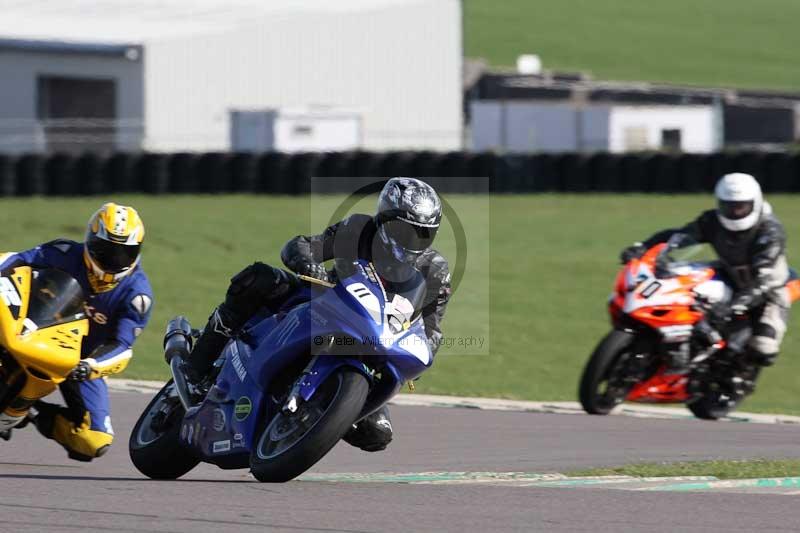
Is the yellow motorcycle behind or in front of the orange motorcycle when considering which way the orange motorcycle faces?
in front

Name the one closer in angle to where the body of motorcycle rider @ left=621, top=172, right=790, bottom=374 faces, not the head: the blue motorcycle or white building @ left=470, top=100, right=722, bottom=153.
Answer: the blue motorcycle

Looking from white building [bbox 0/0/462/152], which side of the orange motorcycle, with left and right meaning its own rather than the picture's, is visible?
right

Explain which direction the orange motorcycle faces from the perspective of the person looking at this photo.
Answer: facing the viewer and to the left of the viewer

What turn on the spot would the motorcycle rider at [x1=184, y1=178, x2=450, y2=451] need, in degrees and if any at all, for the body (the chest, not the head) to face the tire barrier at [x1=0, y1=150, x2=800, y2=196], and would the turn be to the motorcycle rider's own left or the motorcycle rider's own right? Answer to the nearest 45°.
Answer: approximately 135° to the motorcycle rider's own left

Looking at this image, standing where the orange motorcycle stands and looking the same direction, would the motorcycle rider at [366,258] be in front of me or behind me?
in front

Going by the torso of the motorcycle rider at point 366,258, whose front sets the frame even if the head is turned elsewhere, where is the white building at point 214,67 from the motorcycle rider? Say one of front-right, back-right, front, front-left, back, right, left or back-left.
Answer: back-left

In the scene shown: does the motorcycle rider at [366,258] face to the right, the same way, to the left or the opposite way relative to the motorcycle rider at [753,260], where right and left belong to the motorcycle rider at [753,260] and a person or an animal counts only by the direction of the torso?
to the left

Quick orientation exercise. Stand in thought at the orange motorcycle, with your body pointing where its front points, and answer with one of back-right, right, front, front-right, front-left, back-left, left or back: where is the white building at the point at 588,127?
back-right

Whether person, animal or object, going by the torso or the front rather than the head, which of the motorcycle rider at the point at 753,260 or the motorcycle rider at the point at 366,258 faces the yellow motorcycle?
the motorcycle rider at the point at 753,260

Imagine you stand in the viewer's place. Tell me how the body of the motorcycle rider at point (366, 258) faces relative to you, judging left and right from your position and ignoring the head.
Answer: facing the viewer and to the right of the viewer

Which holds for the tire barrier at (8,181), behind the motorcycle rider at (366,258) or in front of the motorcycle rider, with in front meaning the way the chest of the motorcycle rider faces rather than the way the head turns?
behind

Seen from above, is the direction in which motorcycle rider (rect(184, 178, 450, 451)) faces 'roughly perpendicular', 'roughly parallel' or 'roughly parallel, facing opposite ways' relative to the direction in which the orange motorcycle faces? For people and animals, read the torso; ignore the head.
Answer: roughly perpendicular

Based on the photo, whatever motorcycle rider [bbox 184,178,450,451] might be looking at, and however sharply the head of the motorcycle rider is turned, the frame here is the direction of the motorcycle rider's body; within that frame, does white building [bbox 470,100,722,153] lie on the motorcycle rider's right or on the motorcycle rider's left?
on the motorcycle rider's left

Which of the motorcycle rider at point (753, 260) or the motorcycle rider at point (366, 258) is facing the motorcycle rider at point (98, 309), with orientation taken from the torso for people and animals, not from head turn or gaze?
the motorcycle rider at point (753, 260)

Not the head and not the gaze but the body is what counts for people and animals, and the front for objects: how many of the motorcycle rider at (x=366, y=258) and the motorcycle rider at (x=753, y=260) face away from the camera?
0
